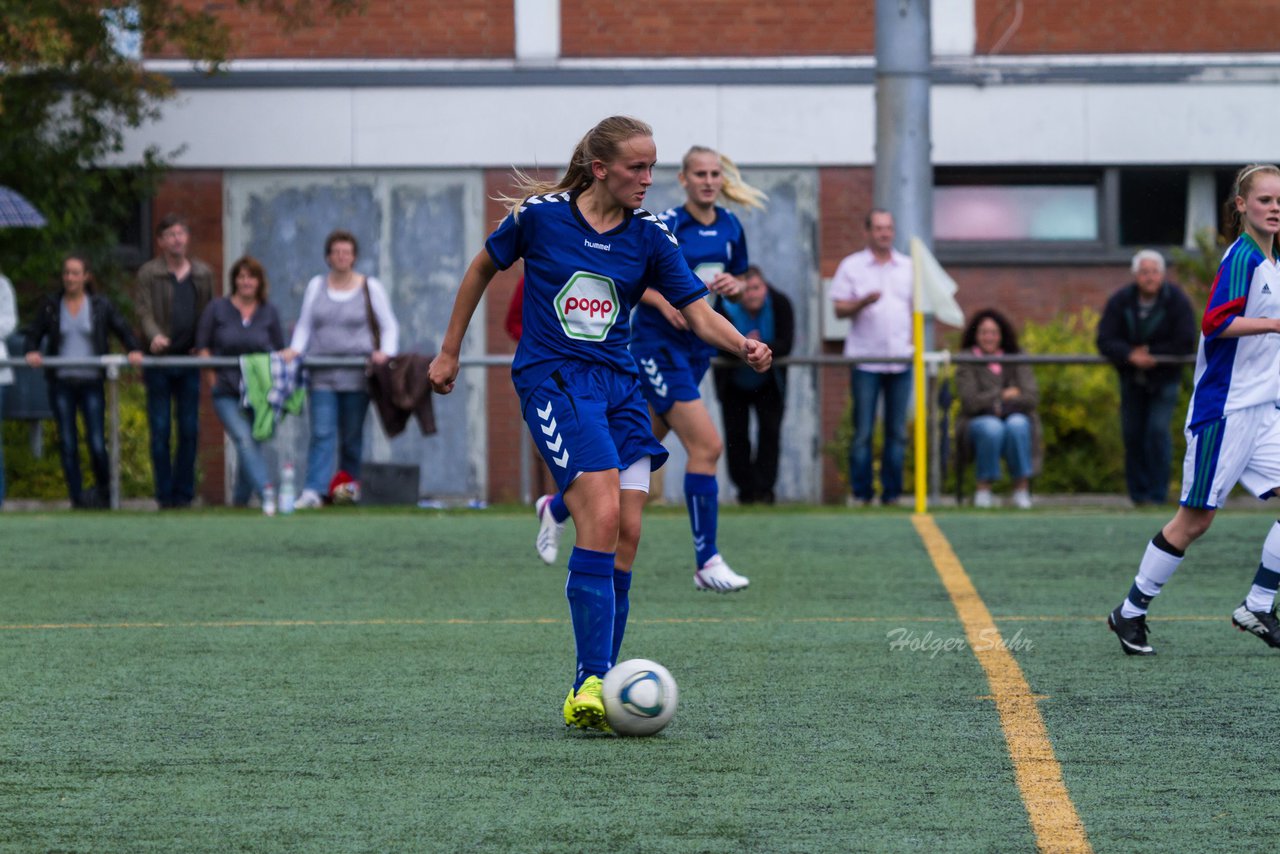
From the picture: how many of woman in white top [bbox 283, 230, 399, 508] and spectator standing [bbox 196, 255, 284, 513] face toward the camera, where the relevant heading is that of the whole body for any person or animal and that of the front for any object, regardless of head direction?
2

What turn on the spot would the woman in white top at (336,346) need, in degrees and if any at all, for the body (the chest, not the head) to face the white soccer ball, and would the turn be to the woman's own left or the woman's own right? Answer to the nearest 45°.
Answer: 0° — they already face it

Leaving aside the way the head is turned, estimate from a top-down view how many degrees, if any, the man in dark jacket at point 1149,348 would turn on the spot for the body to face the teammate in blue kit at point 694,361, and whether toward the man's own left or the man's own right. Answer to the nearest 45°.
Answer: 0° — they already face them

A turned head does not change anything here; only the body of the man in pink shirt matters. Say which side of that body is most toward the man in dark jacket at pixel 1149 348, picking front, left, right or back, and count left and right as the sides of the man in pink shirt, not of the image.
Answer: left

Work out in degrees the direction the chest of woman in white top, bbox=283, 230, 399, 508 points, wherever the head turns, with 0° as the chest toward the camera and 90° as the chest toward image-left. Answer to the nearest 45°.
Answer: approximately 0°

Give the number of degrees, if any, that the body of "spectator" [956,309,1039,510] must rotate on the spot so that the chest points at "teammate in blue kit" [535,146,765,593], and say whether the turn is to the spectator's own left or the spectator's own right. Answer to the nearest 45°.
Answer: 0° — they already face them

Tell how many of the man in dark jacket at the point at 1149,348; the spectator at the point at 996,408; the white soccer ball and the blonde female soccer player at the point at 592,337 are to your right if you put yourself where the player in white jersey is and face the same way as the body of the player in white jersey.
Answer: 2

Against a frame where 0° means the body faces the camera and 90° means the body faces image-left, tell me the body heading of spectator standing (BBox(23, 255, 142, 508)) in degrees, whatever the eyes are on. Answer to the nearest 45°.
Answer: approximately 0°

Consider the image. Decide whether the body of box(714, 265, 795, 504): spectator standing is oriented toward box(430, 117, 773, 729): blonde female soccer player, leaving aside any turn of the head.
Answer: yes
